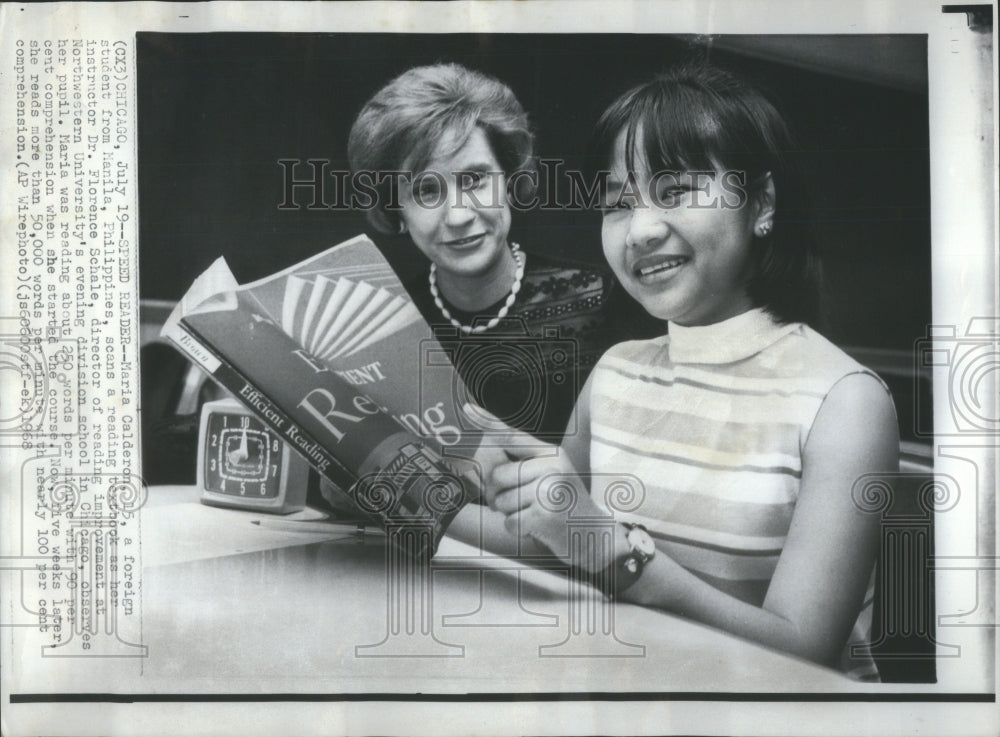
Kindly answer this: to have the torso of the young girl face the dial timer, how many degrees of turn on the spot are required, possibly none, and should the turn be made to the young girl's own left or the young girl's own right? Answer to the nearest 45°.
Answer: approximately 45° to the young girl's own right

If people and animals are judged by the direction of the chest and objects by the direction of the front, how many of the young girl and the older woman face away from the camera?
0

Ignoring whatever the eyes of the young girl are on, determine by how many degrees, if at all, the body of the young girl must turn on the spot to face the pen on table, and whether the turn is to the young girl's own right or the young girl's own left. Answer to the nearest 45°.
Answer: approximately 45° to the young girl's own right

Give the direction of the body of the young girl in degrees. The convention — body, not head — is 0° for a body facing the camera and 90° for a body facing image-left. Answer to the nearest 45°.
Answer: approximately 45°

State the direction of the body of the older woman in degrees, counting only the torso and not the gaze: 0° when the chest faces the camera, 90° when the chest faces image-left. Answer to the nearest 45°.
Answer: approximately 0°
